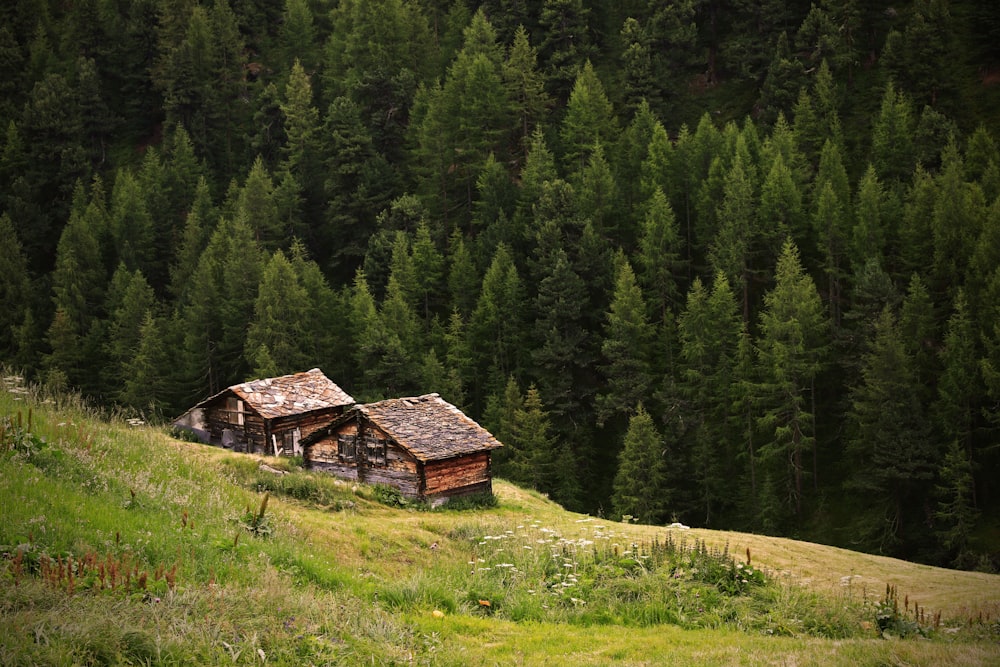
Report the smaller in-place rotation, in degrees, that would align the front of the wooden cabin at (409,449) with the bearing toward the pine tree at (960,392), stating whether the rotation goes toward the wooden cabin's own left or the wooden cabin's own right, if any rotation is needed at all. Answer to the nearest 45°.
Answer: approximately 135° to the wooden cabin's own left

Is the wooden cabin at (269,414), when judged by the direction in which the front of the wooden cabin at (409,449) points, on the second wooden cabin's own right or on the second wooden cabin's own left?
on the second wooden cabin's own right

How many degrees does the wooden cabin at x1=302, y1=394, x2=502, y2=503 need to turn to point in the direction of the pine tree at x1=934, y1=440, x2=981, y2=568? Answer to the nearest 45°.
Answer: approximately 135° to its left

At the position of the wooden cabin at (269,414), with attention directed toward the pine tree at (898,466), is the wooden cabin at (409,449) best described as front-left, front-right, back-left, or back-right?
front-right

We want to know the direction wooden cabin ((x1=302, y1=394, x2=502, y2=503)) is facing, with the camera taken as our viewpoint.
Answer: facing the viewer and to the left of the viewer

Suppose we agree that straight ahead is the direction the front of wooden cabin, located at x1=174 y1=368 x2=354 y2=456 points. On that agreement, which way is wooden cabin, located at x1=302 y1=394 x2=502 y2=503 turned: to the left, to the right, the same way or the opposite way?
the same way

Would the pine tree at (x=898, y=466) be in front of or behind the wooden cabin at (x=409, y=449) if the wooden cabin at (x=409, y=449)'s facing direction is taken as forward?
behind

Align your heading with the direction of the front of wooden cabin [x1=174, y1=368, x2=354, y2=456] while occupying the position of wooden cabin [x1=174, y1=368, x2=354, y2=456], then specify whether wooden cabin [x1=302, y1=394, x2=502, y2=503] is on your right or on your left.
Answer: on your left

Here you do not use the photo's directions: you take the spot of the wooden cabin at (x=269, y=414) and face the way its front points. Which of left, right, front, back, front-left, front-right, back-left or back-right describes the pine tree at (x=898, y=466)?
back-left

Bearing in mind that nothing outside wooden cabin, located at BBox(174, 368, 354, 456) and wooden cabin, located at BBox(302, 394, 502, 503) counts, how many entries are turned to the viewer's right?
0
